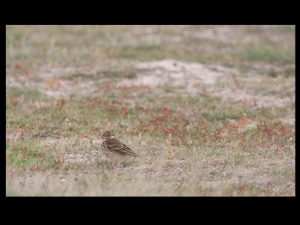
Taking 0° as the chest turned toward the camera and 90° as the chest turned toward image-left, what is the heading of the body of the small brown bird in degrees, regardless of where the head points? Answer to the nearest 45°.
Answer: approximately 90°
